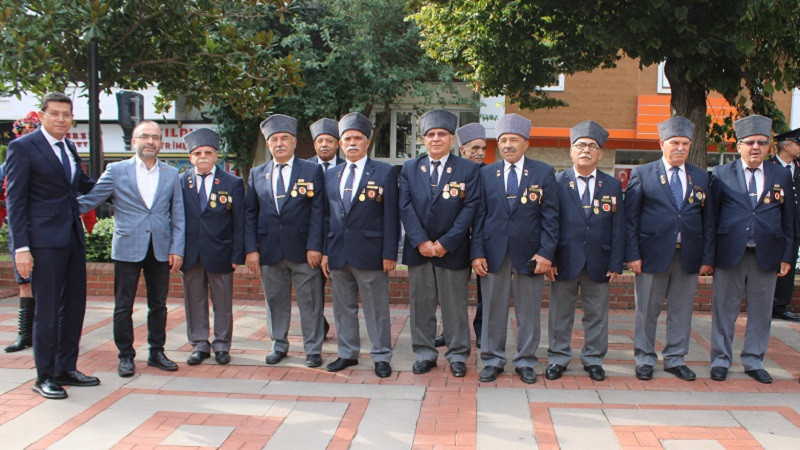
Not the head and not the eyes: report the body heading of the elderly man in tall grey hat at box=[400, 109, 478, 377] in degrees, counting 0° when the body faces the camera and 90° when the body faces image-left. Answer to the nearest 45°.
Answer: approximately 0°

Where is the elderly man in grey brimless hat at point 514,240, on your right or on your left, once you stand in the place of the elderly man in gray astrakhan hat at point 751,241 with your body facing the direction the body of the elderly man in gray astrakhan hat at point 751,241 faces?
on your right

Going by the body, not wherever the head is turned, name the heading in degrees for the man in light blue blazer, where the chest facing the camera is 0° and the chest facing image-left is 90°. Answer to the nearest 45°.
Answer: approximately 0°

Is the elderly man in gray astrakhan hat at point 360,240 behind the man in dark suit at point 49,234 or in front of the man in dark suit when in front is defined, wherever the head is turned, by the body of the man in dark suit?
in front
